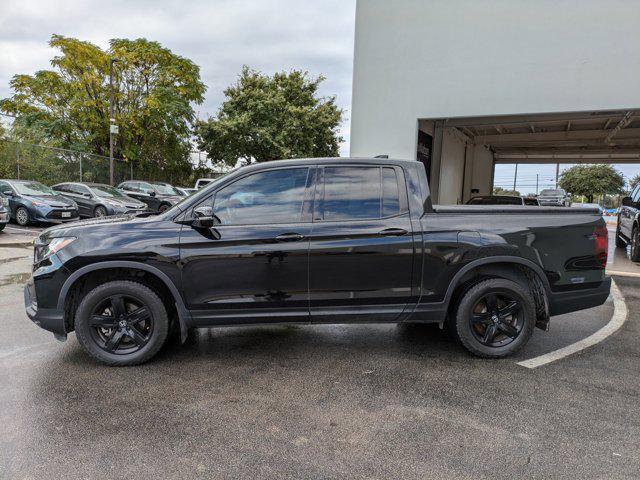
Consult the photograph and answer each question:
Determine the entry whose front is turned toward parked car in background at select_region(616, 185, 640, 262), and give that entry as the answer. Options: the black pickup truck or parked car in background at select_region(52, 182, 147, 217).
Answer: parked car in background at select_region(52, 182, 147, 217)

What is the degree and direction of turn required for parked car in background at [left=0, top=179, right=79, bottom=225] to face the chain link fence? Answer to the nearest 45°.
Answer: approximately 135° to its left

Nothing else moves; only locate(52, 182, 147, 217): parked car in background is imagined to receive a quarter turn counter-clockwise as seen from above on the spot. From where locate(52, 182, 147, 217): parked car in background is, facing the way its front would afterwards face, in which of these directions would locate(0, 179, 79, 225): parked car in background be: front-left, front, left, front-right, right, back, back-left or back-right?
back

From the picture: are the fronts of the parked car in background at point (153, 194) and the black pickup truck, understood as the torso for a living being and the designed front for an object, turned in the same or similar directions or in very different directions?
very different directions

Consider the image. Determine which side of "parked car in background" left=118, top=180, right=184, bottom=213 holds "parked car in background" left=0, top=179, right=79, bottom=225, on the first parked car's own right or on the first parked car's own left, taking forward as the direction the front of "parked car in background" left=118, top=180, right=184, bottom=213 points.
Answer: on the first parked car's own right

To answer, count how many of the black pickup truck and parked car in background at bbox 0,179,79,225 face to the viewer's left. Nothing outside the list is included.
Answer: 1

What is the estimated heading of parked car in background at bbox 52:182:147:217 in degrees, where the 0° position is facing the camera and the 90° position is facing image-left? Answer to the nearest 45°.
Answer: approximately 315°

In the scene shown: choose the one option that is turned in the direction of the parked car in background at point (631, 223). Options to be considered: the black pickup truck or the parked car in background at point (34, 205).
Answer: the parked car in background at point (34, 205)

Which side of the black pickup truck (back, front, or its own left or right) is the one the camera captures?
left

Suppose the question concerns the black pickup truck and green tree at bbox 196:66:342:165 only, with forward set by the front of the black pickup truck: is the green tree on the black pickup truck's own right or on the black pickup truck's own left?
on the black pickup truck's own right

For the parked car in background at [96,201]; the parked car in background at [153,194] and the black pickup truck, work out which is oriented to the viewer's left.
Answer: the black pickup truck

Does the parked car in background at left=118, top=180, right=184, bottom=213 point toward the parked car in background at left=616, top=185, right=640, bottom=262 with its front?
yes

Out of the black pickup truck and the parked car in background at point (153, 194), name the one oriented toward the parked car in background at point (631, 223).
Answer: the parked car in background at point (153, 194)

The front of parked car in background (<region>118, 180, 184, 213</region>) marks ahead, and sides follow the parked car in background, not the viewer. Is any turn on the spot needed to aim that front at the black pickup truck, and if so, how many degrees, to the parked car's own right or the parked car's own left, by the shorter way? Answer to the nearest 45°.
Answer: approximately 45° to the parked car's own right
